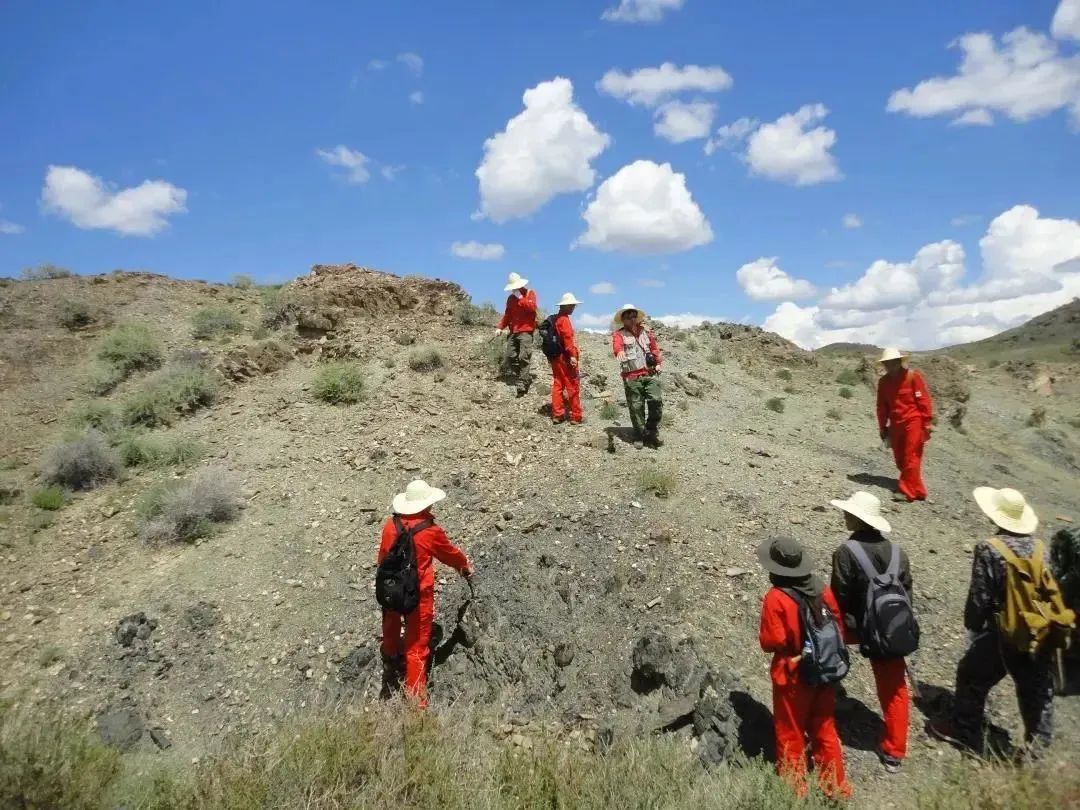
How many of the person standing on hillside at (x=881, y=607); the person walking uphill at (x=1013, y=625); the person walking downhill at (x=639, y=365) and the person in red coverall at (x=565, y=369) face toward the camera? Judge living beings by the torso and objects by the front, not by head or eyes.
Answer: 1

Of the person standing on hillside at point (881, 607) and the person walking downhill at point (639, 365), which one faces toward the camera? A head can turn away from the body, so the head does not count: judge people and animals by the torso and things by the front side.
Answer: the person walking downhill at point (639, 365)

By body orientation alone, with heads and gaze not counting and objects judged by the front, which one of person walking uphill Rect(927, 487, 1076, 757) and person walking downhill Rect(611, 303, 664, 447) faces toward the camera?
person walking downhill Rect(611, 303, 664, 447)

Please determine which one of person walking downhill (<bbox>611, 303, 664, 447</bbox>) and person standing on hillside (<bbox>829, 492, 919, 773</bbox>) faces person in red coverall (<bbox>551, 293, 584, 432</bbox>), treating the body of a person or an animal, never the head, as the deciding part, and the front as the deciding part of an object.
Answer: person standing on hillside (<bbox>829, 492, 919, 773</bbox>)

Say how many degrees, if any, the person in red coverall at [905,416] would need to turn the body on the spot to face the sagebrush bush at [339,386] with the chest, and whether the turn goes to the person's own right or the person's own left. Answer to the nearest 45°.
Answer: approximately 45° to the person's own right

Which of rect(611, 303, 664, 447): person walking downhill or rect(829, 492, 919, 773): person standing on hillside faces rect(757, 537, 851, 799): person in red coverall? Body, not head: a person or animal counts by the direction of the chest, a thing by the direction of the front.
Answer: rect(611, 303, 664, 447): person walking downhill

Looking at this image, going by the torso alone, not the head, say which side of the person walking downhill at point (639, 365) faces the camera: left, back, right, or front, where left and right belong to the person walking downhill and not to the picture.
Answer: front

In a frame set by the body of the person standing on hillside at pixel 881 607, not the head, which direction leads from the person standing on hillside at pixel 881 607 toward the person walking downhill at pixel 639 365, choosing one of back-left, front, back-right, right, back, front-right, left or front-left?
front

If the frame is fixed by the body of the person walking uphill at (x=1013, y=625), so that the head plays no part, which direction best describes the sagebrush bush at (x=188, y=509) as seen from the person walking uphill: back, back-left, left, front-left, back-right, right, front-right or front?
front-left

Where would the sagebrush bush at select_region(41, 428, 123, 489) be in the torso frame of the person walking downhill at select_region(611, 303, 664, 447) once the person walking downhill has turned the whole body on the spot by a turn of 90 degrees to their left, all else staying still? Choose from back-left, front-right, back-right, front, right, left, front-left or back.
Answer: back

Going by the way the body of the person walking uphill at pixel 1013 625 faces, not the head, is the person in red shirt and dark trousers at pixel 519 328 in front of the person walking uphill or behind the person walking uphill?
in front

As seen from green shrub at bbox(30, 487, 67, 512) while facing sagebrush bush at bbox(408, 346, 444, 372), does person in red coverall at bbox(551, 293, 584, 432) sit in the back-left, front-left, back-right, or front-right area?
front-right

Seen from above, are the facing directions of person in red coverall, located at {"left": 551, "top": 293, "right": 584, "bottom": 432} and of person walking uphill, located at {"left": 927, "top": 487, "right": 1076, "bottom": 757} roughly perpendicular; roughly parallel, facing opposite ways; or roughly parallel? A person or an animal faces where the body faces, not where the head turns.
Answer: roughly perpendicular

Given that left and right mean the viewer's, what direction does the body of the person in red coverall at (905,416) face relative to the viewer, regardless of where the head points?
facing the viewer and to the left of the viewer

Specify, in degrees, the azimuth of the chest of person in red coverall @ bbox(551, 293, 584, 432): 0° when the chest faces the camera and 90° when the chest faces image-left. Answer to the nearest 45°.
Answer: approximately 270°
